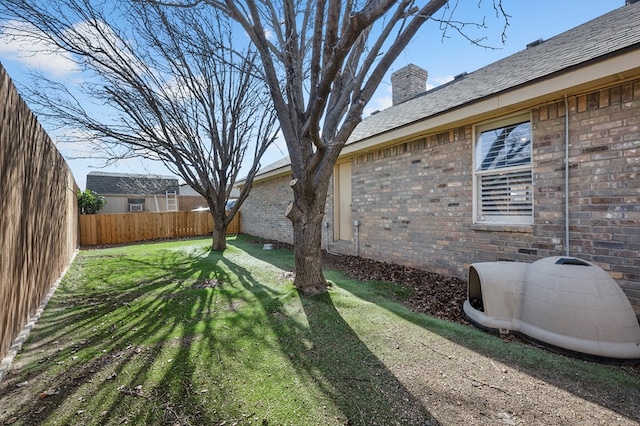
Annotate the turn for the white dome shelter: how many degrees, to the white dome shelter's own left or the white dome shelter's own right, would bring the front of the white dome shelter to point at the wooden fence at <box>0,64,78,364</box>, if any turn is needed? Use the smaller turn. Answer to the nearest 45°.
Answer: approximately 45° to the white dome shelter's own left

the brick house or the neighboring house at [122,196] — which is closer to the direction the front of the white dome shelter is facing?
the neighboring house

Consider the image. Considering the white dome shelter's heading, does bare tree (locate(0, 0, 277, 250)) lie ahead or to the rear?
ahead

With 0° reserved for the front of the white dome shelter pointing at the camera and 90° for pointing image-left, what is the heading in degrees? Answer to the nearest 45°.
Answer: approximately 90°

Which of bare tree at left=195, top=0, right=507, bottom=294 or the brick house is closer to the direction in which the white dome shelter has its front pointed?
the bare tree

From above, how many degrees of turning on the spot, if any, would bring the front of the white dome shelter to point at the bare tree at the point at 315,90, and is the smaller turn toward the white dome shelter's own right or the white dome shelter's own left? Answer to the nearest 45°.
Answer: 0° — it already faces it
